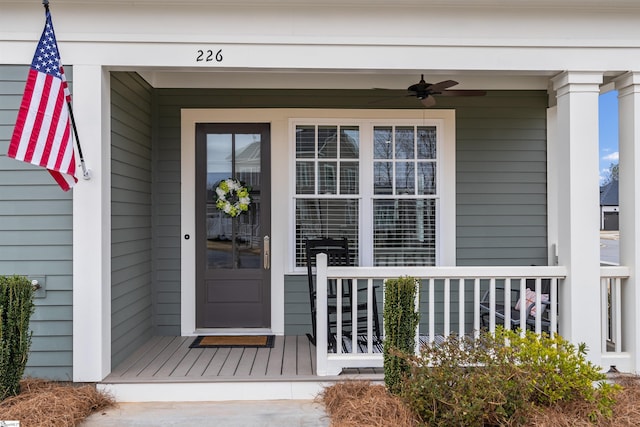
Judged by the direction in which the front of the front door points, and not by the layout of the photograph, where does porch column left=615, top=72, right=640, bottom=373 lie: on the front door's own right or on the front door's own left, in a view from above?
on the front door's own left

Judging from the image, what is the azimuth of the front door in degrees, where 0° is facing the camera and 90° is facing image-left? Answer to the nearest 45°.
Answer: approximately 0°

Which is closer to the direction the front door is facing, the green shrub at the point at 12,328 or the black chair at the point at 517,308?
the green shrub

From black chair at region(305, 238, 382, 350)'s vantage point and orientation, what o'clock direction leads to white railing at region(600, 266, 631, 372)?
The white railing is roughly at 11 o'clock from the black chair.

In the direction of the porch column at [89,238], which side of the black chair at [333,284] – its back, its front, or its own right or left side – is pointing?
right

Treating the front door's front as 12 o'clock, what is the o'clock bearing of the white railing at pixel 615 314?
The white railing is roughly at 10 o'clock from the front door.

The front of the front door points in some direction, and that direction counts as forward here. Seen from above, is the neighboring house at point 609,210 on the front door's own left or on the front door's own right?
on the front door's own left

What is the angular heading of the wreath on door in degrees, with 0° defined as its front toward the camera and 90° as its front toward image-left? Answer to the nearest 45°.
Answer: approximately 0°

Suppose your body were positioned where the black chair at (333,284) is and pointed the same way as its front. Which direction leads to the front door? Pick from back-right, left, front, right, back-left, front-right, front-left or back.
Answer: back-right

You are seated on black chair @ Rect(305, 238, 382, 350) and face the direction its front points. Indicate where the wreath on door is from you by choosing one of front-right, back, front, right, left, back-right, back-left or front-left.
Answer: back-right

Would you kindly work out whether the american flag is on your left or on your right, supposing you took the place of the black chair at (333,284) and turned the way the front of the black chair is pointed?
on your right
